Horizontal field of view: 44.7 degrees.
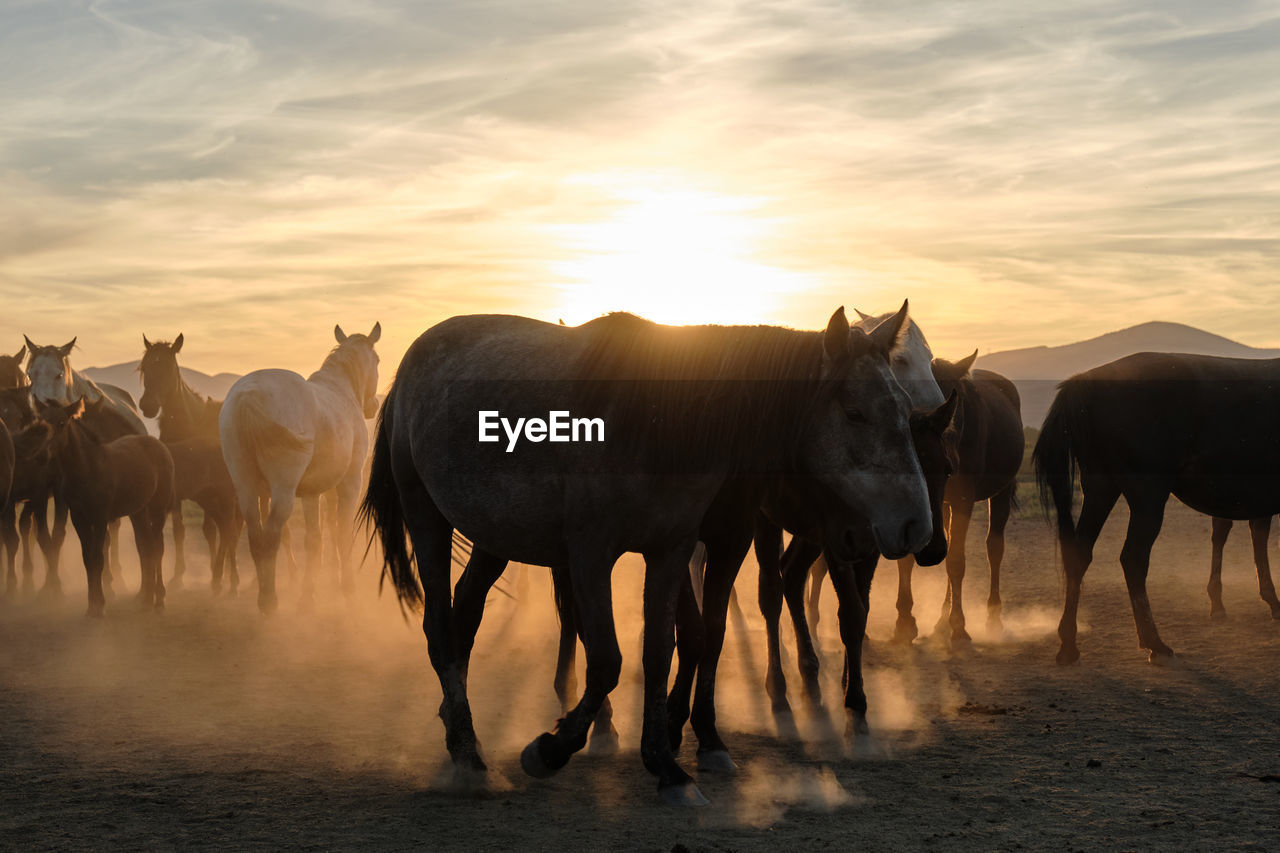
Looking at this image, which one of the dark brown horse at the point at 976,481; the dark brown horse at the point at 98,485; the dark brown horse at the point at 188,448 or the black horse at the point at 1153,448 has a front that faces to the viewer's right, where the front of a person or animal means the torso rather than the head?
the black horse

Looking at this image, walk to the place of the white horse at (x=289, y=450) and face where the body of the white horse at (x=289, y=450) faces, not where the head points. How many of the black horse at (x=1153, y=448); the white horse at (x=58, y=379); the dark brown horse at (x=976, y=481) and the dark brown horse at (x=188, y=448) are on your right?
2

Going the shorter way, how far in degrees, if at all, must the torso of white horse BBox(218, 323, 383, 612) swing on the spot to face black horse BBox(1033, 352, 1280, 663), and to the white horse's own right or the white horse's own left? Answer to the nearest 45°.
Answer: approximately 90° to the white horse's own right

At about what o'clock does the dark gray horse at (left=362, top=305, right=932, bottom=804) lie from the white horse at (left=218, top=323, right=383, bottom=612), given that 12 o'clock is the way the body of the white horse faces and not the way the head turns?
The dark gray horse is roughly at 4 o'clock from the white horse.

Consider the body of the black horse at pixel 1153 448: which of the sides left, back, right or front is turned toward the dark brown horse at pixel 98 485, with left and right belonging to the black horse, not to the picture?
back

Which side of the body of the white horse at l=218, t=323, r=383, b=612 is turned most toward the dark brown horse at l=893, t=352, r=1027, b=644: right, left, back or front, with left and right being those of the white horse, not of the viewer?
right

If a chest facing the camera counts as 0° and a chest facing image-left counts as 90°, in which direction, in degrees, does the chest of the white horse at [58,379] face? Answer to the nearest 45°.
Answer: approximately 45°

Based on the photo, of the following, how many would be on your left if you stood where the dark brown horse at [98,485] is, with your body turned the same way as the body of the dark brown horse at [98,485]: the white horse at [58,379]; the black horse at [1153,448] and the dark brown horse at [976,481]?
2

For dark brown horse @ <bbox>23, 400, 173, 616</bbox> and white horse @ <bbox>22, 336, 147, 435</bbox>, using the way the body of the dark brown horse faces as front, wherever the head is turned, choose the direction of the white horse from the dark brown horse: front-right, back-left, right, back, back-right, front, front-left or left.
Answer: back-right

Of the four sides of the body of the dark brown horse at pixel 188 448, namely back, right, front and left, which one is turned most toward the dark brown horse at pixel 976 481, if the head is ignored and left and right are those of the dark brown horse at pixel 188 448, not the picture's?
left

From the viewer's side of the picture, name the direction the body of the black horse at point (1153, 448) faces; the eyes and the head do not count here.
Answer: to the viewer's right

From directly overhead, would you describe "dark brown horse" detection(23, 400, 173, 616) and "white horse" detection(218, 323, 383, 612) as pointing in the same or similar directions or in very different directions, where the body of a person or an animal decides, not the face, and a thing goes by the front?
very different directions

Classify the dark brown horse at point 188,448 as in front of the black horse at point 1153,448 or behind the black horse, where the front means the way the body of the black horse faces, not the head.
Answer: behind
